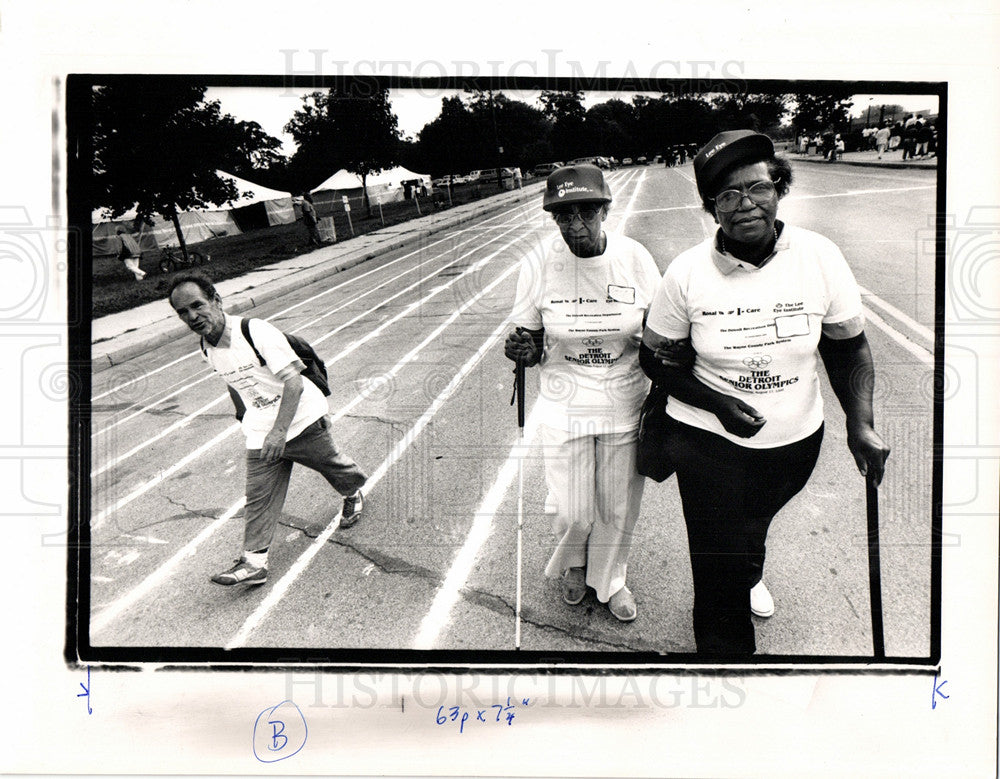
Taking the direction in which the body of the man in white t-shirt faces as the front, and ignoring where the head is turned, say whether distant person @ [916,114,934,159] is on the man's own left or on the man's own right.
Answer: on the man's own left

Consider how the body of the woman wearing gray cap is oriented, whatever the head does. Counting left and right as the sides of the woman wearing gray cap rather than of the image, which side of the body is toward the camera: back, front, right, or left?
front

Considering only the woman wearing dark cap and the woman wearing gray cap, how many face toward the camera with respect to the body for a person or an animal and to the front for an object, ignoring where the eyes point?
2

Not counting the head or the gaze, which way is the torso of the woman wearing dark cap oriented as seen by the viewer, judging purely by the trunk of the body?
toward the camera
